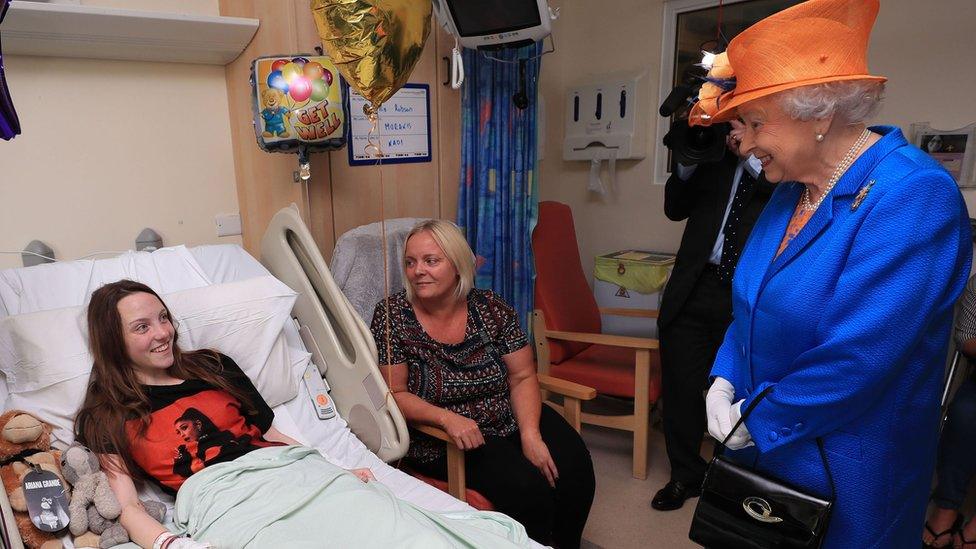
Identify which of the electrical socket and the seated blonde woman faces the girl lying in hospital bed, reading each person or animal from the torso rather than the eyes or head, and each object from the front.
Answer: the electrical socket

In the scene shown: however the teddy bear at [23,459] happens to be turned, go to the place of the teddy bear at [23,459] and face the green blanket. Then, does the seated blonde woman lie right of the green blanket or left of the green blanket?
left

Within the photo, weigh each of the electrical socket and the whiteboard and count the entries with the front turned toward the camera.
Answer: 2

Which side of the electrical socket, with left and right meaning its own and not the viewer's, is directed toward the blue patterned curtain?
left

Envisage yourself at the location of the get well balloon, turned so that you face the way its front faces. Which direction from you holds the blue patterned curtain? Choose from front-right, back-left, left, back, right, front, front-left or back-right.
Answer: back-left

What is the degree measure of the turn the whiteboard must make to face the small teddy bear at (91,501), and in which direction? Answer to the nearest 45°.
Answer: approximately 45° to its right
